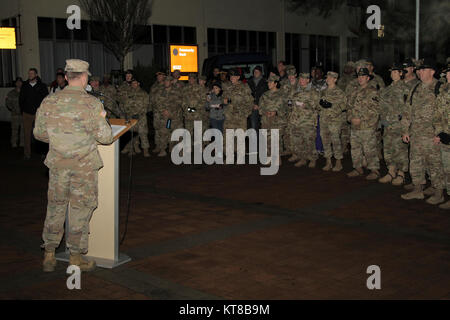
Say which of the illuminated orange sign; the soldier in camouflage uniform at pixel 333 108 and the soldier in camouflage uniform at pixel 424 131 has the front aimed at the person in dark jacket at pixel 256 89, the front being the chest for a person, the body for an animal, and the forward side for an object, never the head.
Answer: the illuminated orange sign

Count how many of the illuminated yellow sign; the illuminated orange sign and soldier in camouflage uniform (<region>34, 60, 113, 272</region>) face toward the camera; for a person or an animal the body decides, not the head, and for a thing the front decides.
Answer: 2

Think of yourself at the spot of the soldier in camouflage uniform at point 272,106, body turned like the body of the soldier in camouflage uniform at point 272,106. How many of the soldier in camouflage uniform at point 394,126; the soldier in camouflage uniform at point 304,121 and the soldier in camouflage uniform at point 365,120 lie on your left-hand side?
3

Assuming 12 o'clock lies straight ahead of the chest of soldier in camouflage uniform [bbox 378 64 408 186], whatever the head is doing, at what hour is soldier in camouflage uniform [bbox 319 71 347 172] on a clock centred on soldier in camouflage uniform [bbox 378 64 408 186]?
soldier in camouflage uniform [bbox 319 71 347 172] is roughly at 3 o'clock from soldier in camouflage uniform [bbox 378 64 408 186].

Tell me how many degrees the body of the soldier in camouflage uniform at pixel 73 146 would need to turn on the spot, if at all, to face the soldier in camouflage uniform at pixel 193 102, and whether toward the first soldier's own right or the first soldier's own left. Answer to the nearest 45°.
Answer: approximately 45° to the first soldier's own left

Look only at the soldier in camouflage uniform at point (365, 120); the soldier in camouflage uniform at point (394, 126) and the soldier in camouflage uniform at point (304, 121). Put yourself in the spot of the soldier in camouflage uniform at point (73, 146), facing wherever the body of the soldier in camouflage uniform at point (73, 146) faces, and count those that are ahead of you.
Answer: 3

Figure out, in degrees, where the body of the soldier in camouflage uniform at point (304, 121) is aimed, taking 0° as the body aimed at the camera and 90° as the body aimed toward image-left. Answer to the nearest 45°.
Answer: approximately 45°

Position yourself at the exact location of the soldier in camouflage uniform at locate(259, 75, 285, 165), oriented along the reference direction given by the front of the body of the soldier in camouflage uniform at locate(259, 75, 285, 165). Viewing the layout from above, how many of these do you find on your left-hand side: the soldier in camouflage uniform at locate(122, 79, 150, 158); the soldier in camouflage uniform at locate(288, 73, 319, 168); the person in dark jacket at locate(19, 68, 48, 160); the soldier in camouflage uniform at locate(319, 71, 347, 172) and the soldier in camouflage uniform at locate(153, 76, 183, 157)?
2

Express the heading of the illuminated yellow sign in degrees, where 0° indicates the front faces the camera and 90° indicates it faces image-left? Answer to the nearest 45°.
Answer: approximately 0°
